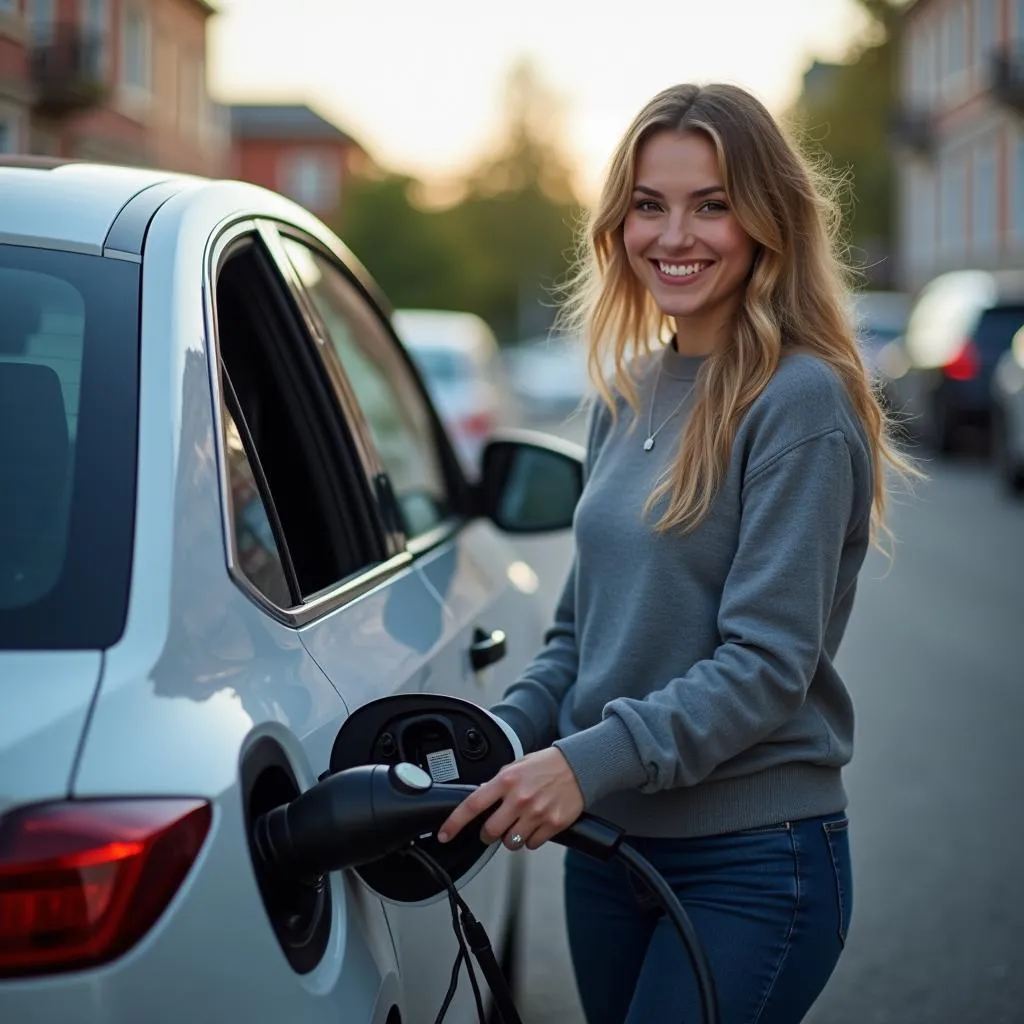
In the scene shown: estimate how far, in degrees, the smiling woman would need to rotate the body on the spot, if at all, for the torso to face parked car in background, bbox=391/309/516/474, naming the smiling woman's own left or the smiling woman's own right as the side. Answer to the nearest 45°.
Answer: approximately 135° to the smiling woman's own right

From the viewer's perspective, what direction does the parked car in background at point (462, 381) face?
away from the camera

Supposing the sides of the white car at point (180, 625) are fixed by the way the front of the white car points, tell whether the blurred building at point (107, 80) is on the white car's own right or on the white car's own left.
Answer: on the white car's own left

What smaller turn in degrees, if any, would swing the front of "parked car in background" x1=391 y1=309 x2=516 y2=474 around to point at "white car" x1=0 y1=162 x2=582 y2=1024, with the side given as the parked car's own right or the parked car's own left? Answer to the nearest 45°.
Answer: approximately 180°

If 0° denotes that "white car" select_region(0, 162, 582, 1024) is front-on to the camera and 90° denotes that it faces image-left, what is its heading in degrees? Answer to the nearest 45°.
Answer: approximately 225°

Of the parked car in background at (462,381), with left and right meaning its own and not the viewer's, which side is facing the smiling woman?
back

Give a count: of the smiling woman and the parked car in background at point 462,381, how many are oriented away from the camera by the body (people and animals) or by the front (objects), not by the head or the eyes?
1

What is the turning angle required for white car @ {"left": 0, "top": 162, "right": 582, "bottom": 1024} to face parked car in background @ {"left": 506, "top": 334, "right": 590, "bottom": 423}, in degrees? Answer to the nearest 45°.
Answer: approximately 45° to its left

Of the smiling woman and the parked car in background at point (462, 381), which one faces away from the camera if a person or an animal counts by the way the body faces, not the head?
the parked car in background

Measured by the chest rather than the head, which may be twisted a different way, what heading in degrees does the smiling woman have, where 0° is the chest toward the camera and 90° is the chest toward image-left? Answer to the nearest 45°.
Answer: approximately 45°

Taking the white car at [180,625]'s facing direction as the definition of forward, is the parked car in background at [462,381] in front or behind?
in front
